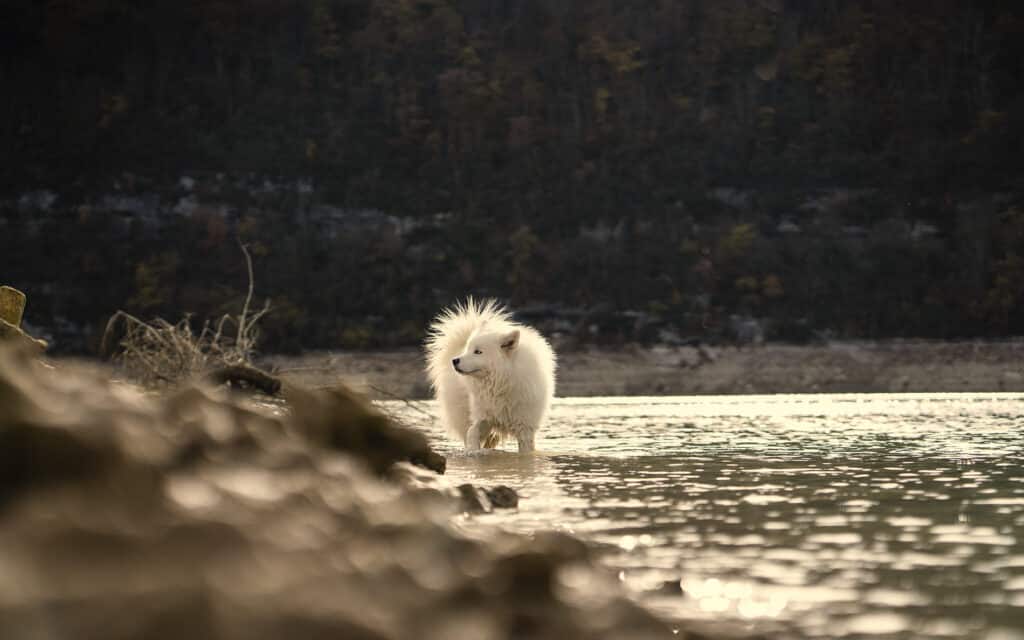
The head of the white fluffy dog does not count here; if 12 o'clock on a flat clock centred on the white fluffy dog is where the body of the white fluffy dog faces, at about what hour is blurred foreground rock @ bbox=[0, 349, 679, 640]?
The blurred foreground rock is roughly at 12 o'clock from the white fluffy dog.

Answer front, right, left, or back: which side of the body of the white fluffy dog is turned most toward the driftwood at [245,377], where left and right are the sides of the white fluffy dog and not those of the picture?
right

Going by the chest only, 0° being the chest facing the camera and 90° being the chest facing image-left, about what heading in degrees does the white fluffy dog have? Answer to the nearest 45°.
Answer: approximately 0°

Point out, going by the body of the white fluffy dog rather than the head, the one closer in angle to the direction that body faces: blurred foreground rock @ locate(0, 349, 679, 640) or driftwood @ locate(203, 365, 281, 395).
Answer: the blurred foreground rock
